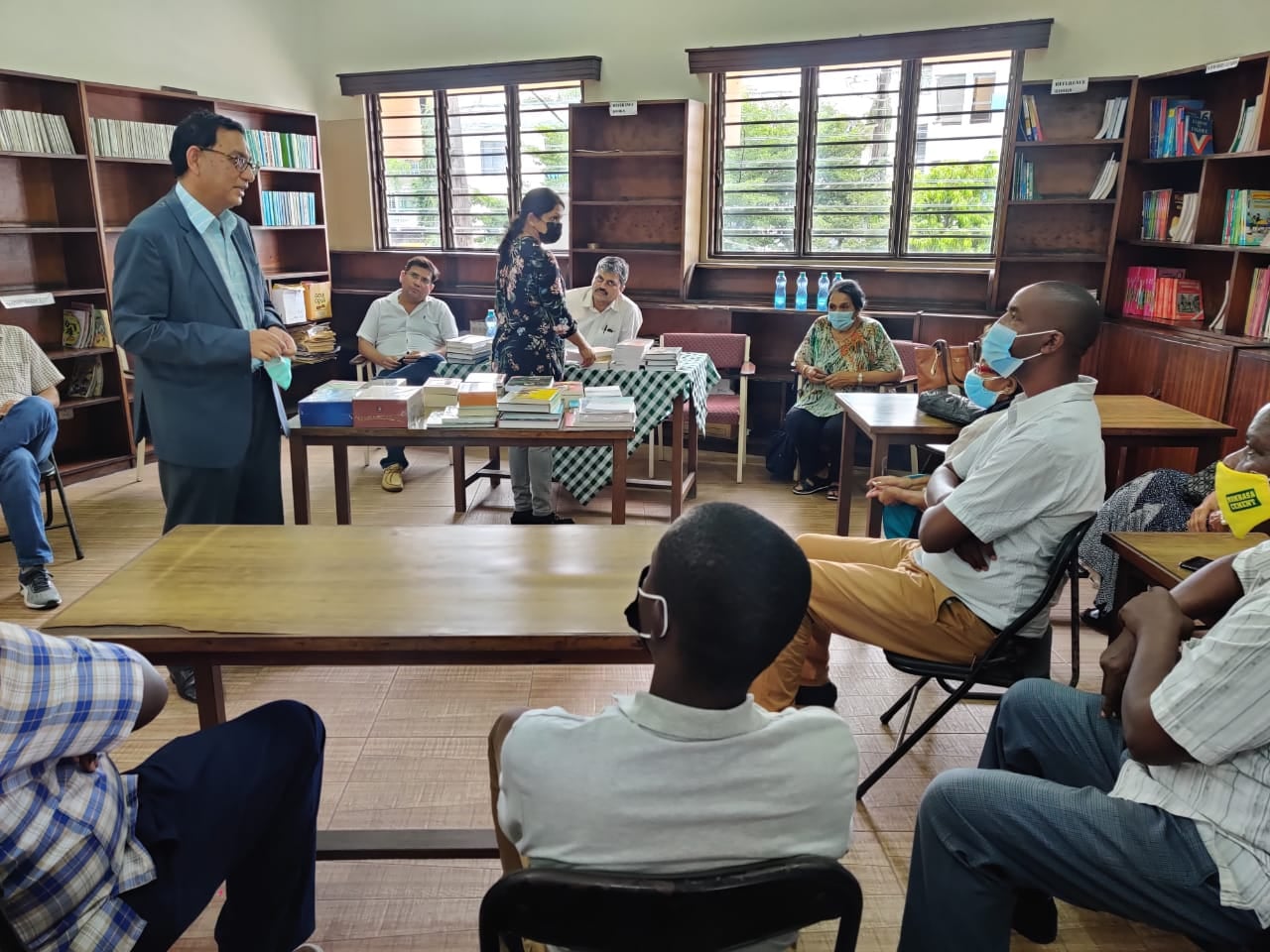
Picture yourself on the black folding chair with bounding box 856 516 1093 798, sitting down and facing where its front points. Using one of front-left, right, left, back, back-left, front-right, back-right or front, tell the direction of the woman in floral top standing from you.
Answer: front-right

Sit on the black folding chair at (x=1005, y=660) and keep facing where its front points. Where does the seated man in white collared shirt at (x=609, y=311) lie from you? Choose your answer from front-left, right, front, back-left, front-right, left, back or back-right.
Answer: front-right

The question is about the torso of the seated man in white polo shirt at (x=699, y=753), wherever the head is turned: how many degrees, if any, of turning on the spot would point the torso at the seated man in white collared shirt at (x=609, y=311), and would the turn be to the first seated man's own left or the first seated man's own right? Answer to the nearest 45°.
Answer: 0° — they already face them

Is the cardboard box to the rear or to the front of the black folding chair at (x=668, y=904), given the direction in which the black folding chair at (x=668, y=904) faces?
to the front

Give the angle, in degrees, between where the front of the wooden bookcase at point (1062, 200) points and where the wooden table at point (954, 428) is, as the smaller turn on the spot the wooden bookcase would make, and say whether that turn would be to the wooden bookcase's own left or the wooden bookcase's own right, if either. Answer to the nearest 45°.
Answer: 0° — it already faces it

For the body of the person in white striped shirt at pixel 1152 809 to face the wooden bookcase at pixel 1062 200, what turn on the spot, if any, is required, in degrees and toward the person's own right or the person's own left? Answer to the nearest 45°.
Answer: approximately 90° to the person's own right

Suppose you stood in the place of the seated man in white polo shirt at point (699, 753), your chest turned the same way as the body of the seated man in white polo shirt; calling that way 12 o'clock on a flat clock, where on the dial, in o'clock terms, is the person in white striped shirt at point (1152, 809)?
The person in white striped shirt is roughly at 2 o'clock from the seated man in white polo shirt.

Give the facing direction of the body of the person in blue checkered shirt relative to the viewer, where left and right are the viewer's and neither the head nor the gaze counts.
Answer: facing to the right of the viewer

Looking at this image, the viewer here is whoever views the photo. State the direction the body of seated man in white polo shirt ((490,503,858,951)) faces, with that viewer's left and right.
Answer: facing away from the viewer

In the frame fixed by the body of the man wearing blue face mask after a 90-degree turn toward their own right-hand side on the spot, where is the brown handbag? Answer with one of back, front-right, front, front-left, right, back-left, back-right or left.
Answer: front

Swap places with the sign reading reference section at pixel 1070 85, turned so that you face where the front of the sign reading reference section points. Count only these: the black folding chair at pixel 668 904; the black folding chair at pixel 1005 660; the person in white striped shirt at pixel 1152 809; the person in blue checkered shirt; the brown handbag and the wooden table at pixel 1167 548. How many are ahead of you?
6

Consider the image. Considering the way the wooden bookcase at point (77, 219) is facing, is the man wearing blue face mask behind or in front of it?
in front

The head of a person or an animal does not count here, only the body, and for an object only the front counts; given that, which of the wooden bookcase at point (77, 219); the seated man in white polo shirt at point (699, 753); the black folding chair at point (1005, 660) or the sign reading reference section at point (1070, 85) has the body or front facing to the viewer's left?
the black folding chair

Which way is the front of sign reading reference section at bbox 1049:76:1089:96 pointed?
toward the camera

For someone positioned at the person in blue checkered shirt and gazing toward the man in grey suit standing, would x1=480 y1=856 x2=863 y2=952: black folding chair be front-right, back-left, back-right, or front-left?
back-right

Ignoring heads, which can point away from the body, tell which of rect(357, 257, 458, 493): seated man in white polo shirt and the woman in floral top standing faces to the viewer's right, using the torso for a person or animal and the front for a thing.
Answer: the woman in floral top standing

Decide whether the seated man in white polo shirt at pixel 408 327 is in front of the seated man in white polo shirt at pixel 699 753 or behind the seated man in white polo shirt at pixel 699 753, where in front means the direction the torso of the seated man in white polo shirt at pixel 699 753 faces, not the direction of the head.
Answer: in front
